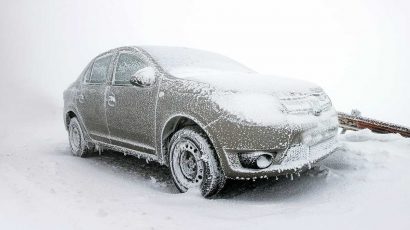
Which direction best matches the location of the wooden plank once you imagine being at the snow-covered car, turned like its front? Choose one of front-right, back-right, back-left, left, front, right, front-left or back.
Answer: left

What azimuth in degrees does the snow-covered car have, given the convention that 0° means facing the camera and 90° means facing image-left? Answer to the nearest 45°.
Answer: approximately 315°
